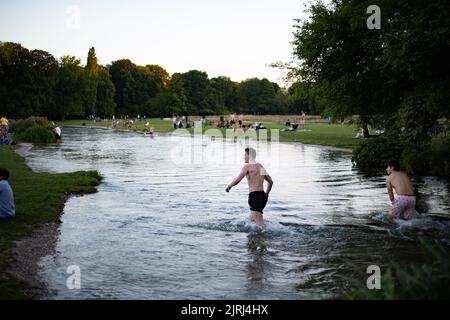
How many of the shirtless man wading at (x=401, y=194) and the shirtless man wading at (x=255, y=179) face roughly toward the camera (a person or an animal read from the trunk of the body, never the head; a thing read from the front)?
0

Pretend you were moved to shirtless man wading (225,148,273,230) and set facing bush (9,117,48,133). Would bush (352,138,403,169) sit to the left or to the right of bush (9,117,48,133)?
right

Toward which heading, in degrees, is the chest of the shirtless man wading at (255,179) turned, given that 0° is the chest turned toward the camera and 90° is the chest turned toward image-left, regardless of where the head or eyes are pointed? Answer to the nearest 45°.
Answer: approximately 135°

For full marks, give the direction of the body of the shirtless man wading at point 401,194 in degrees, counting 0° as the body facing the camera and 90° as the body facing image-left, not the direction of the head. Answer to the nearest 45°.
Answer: approximately 135°

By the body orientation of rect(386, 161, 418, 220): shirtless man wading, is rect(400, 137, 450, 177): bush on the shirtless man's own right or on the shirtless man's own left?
on the shirtless man's own right

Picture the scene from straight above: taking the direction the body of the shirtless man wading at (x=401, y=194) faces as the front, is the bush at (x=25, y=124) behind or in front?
in front

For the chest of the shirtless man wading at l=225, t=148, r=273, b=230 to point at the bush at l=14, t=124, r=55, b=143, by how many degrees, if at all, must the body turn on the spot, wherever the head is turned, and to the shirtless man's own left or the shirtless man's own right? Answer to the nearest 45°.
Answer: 0° — they already face it

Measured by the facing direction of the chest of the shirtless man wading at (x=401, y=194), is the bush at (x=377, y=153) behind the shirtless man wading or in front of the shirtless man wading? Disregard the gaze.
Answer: in front

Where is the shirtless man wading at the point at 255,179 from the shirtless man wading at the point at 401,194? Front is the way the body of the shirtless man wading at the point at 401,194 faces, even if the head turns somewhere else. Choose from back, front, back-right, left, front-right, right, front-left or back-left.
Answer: left

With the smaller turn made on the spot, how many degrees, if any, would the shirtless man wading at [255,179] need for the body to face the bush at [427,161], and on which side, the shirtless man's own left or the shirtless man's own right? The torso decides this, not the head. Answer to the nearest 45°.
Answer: approximately 90° to the shirtless man's own right
